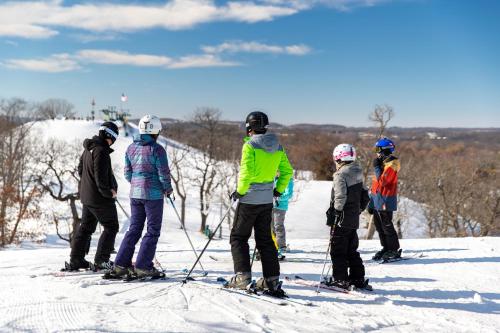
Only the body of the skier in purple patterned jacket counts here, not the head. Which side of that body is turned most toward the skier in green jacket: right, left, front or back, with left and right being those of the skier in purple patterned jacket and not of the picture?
right

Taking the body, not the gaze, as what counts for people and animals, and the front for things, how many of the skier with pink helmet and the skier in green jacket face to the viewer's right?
0

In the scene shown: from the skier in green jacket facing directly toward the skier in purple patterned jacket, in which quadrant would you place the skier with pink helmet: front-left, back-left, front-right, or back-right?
back-right

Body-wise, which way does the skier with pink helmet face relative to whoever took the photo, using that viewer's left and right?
facing away from the viewer and to the left of the viewer

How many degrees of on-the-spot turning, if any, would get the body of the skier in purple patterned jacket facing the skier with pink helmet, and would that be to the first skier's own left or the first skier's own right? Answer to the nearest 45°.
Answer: approximately 45° to the first skier's own right

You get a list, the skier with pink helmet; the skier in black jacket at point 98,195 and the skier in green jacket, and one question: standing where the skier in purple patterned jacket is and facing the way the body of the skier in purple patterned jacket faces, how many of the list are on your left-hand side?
1

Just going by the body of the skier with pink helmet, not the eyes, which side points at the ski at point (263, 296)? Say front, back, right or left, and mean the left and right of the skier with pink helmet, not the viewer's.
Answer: left

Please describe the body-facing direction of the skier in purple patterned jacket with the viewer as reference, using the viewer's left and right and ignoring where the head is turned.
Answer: facing away from the viewer and to the right of the viewer

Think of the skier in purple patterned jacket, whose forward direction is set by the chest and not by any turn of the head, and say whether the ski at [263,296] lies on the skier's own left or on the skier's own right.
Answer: on the skier's own right

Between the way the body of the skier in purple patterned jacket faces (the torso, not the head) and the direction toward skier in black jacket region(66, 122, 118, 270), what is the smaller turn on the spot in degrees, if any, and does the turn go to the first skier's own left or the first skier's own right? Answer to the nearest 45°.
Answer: approximately 90° to the first skier's own left

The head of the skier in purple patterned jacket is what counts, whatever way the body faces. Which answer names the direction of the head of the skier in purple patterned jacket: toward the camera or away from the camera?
away from the camera

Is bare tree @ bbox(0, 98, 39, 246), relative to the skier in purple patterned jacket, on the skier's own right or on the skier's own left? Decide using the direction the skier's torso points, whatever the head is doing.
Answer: on the skier's own left

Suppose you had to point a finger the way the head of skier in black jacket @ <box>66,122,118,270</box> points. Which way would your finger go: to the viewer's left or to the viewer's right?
to the viewer's right
